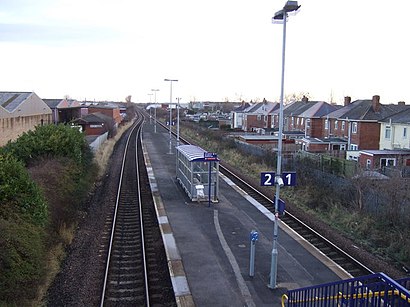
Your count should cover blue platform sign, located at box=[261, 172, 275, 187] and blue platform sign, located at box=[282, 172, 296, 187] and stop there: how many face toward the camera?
2

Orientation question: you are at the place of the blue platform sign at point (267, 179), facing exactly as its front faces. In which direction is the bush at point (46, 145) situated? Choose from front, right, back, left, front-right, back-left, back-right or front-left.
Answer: back-right

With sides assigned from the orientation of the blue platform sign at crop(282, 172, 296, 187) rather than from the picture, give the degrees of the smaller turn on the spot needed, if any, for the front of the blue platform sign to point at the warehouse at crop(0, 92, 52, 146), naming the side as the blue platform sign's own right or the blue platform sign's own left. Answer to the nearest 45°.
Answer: approximately 135° to the blue platform sign's own right

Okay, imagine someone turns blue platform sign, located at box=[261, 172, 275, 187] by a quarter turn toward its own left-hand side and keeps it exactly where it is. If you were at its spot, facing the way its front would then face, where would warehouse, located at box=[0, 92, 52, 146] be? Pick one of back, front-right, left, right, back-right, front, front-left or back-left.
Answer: back-left

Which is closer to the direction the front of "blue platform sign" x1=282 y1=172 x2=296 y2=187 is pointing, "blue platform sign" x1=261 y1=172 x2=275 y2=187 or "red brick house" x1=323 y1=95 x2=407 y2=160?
the blue platform sign

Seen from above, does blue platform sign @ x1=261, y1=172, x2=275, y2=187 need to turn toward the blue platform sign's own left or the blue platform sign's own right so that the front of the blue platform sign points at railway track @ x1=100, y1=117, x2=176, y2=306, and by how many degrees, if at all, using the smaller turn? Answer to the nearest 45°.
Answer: approximately 90° to the blue platform sign's own right

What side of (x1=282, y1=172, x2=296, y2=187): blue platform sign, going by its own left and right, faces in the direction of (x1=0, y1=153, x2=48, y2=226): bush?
right

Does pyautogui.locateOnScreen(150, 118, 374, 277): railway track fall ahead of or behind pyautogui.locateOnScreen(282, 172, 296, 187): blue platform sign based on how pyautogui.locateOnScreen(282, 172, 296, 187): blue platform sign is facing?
behind

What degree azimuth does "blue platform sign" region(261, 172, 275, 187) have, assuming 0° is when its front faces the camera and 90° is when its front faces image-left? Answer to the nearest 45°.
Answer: approximately 0°

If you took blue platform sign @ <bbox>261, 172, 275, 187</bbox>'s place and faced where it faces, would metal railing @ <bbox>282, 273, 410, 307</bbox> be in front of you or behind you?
in front

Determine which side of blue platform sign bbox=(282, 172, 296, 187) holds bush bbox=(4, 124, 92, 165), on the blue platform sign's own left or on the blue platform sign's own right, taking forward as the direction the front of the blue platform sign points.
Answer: on the blue platform sign's own right

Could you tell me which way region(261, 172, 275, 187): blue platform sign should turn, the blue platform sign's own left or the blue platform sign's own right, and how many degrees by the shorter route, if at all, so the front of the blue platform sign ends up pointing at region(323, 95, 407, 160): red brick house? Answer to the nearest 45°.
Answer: approximately 180°

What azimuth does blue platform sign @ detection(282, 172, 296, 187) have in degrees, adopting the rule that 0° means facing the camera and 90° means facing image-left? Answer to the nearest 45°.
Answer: approximately 0°

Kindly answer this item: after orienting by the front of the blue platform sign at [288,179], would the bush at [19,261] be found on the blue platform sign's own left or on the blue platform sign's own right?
on the blue platform sign's own right
